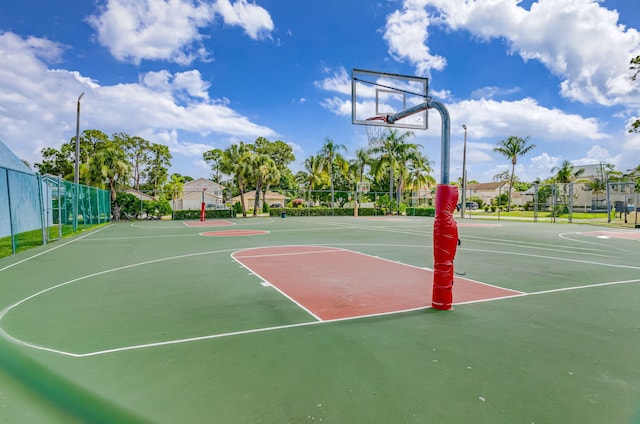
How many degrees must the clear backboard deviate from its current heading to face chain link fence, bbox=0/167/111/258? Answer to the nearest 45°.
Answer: approximately 45° to its left

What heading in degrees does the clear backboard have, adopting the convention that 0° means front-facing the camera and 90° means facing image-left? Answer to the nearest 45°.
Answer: approximately 135°

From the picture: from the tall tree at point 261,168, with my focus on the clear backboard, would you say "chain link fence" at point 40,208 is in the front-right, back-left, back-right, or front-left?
front-right

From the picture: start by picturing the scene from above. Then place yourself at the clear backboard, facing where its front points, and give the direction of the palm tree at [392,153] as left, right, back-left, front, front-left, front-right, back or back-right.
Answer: front-right

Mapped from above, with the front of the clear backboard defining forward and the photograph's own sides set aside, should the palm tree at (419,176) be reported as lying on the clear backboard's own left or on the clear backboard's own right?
on the clear backboard's own right

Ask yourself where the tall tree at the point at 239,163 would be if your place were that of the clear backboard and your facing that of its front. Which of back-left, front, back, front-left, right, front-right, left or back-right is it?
front

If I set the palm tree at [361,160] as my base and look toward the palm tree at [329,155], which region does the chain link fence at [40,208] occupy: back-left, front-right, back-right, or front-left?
front-left

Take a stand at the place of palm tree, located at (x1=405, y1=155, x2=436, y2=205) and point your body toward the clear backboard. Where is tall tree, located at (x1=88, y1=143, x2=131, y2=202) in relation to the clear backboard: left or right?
right

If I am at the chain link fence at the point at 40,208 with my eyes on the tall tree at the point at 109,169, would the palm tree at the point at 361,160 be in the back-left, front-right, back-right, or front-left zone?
front-right
